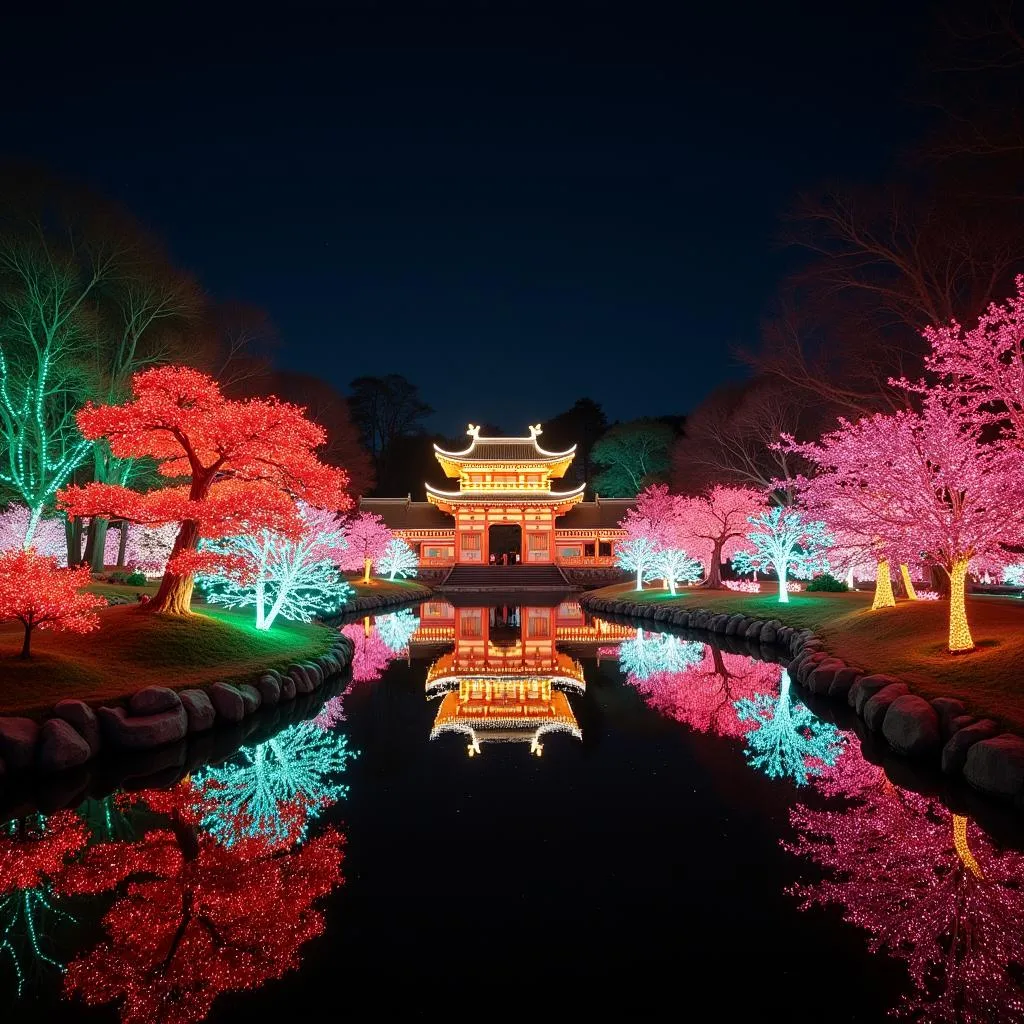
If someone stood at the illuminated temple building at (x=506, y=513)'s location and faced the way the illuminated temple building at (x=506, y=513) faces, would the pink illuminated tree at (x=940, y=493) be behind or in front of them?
in front

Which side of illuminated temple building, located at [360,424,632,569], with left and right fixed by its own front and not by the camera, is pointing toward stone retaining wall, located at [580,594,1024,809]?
front

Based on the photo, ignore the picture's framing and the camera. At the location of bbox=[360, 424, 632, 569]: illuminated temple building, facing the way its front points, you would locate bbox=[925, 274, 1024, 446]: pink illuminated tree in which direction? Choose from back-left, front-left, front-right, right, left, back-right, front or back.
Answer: front

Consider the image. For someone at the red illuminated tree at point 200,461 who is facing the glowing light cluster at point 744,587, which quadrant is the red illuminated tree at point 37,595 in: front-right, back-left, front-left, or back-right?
back-right

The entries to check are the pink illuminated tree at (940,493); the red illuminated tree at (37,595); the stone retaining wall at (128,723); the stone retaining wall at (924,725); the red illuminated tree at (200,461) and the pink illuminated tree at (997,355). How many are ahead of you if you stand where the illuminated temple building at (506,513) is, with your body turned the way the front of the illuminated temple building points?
6

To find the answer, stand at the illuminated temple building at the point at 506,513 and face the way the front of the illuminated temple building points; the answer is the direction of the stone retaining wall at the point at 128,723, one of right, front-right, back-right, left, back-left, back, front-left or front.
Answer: front

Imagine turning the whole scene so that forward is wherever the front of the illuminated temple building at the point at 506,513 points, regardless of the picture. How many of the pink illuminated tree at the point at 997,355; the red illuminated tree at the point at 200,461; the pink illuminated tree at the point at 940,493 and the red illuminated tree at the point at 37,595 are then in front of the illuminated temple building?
4

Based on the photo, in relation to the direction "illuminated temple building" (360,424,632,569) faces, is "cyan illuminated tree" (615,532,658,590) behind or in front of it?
in front

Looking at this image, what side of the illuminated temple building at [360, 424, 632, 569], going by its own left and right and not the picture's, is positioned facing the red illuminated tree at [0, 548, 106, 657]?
front

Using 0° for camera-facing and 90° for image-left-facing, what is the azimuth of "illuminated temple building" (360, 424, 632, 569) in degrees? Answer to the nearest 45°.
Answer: approximately 0°
